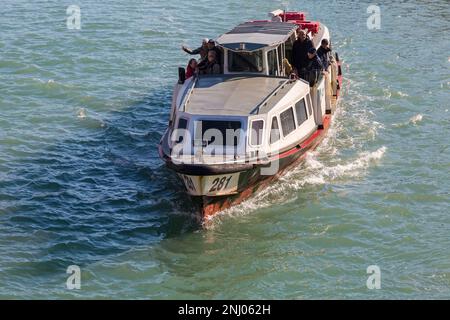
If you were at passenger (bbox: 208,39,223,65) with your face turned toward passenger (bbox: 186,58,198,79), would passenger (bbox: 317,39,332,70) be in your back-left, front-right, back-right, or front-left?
back-left

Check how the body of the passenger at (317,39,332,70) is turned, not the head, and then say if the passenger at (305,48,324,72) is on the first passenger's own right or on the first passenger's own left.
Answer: on the first passenger's own right

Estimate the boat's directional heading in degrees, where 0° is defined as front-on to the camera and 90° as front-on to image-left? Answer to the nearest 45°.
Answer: approximately 45°

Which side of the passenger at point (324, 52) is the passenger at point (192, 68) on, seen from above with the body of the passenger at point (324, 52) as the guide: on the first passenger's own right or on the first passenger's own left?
on the first passenger's own right

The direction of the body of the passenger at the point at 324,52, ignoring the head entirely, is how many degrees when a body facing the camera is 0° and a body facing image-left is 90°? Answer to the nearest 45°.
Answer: approximately 315°

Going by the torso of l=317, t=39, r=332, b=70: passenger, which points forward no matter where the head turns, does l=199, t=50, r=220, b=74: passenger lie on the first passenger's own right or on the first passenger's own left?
on the first passenger's own right
